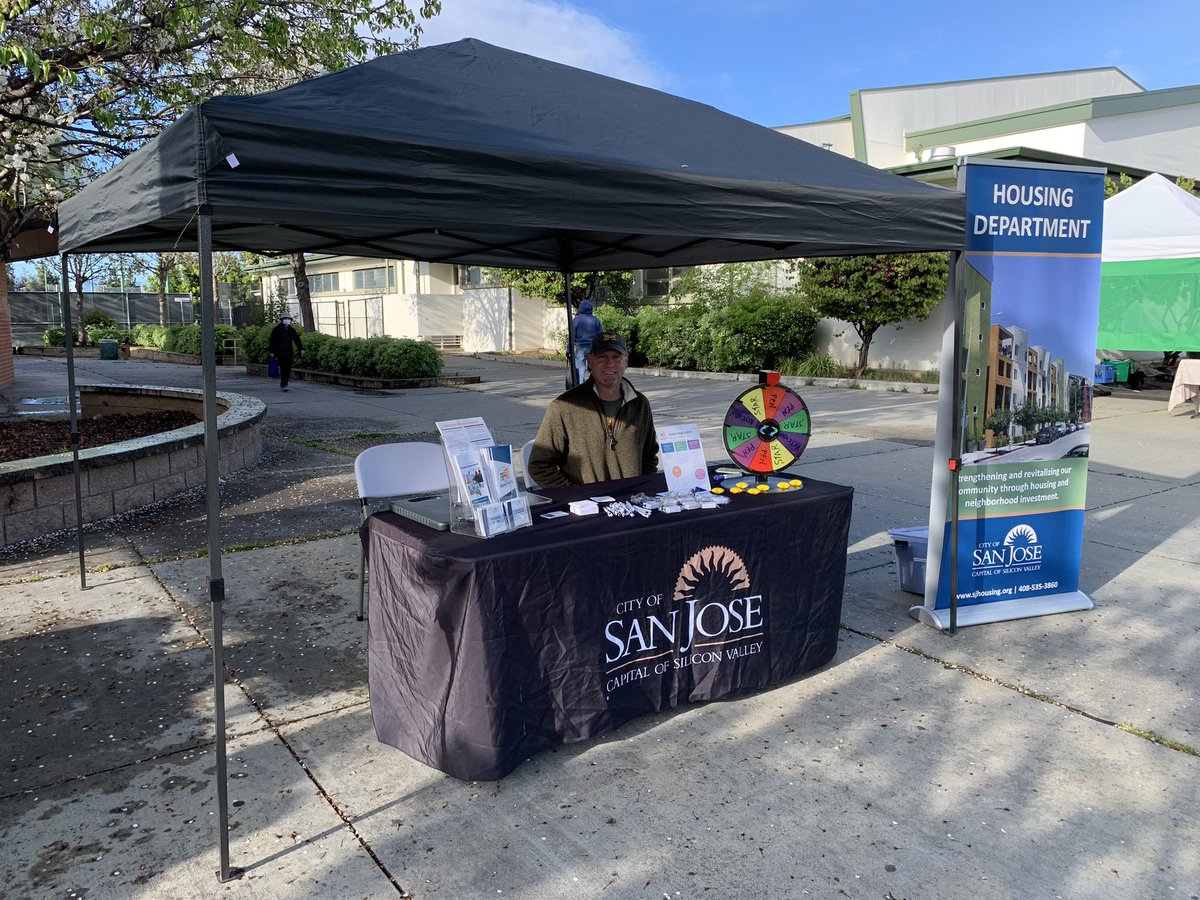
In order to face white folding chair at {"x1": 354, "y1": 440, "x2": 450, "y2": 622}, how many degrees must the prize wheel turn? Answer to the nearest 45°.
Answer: approximately 90° to its right

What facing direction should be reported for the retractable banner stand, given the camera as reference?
facing the viewer and to the right of the viewer

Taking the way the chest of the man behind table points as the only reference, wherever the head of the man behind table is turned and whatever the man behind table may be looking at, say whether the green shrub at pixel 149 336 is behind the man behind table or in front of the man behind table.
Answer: behind

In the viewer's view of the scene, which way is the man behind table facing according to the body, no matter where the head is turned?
toward the camera

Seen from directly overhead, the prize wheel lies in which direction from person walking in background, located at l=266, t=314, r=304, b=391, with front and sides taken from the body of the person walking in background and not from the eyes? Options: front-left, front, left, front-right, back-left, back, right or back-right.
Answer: front

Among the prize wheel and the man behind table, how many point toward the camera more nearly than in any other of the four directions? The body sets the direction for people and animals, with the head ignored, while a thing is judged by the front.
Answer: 2

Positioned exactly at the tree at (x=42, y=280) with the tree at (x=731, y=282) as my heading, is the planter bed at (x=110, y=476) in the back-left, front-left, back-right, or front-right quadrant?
front-right

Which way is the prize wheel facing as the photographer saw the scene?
facing the viewer

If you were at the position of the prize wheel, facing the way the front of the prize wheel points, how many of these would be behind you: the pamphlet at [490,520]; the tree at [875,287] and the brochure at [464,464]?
1
